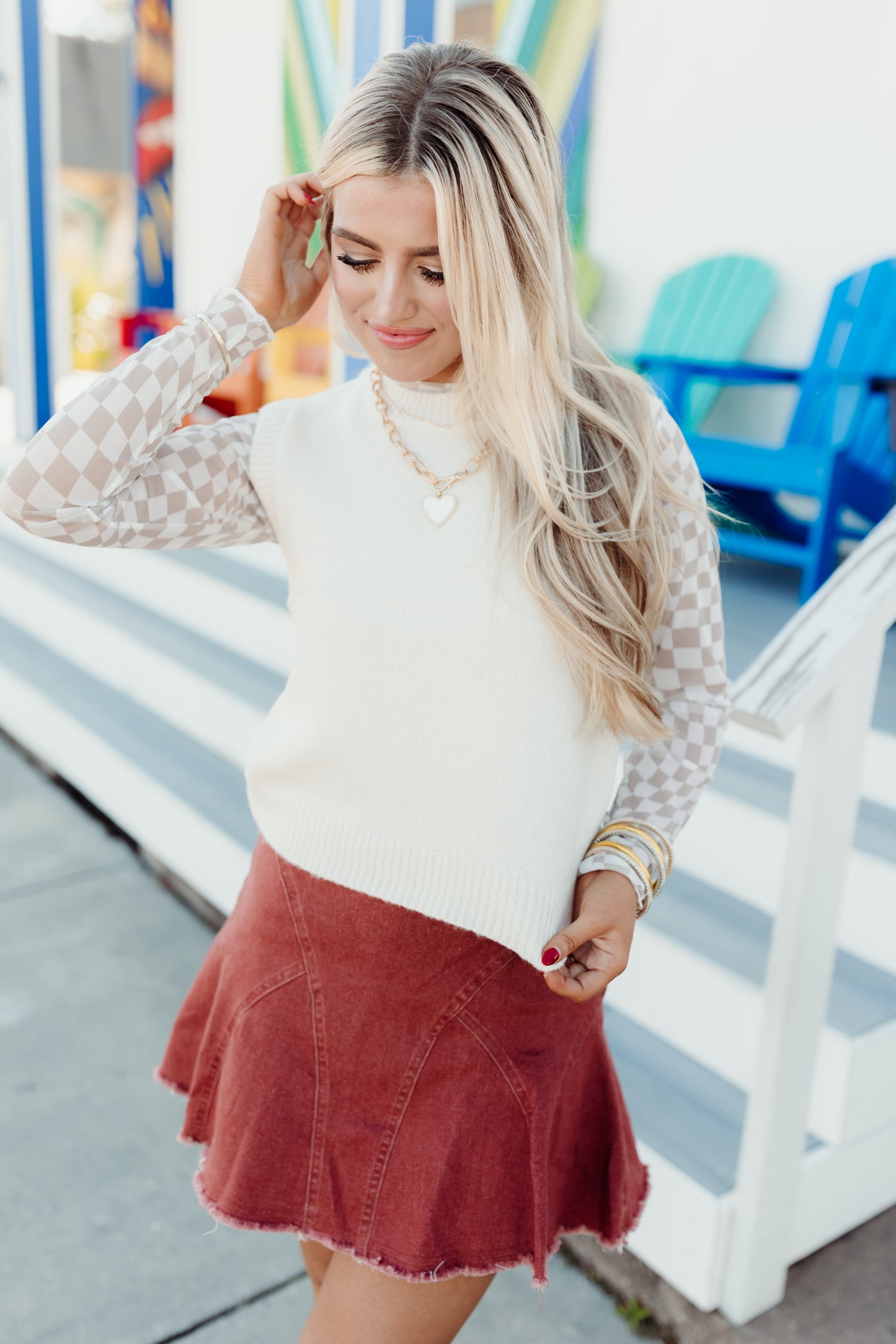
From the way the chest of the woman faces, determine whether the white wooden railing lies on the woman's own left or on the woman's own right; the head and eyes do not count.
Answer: on the woman's own left

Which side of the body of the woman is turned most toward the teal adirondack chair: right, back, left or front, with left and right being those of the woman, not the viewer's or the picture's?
back

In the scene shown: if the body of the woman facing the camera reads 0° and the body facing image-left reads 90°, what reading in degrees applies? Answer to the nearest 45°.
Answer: approximately 0°

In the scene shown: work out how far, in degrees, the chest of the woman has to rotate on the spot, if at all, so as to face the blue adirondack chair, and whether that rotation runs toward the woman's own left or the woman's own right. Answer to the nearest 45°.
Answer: approximately 135° to the woman's own left

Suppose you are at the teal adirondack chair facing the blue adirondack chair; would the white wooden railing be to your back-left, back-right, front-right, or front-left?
front-right
